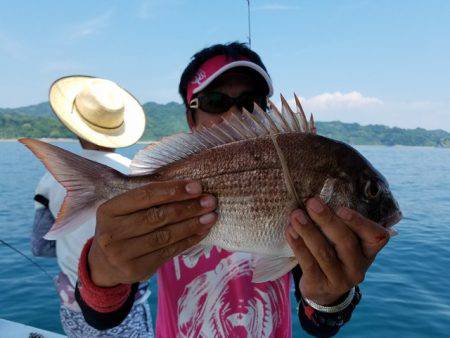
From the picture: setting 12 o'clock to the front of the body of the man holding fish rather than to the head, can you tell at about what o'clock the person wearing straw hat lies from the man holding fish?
The person wearing straw hat is roughly at 5 o'clock from the man holding fish.

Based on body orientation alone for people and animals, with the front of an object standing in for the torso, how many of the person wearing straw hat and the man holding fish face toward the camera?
1

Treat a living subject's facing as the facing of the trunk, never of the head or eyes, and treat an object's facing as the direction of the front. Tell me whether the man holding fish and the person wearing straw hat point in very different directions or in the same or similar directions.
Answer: very different directions

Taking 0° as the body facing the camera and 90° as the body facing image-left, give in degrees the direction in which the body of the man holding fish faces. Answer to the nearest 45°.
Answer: approximately 0°

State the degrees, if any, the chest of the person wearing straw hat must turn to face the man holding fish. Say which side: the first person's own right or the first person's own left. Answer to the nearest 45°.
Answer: approximately 180°
